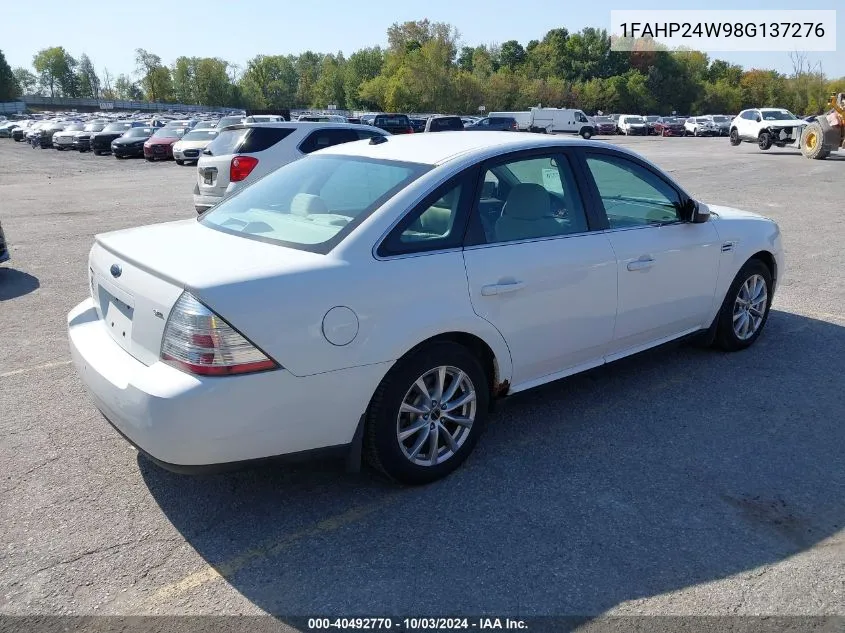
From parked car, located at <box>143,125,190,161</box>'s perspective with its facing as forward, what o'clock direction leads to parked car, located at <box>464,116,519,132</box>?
parked car, located at <box>464,116,519,132</box> is roughly at 7 o'clock from parked car, located at <box>143,125,190,161</box>.

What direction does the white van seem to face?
to the viewer's right

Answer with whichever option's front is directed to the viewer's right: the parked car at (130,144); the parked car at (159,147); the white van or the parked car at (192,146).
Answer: the white van

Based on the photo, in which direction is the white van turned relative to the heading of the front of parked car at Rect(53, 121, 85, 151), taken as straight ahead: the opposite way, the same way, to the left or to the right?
to the left

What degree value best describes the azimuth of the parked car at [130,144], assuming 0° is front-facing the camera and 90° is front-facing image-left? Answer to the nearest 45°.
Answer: approximately 45°

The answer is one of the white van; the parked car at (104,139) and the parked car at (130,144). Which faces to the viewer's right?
the white van

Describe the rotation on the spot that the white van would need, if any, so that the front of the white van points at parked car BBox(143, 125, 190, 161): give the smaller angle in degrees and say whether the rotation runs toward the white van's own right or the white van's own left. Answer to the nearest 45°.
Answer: approximately 135° to the white van's own right

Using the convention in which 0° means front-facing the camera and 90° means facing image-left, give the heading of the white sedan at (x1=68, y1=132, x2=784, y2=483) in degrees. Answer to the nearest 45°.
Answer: approximately 225°

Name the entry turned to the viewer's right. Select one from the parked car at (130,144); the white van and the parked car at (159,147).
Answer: the white van

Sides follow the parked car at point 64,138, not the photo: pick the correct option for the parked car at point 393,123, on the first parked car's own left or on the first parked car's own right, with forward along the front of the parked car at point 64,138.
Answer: on the first parked car's own left

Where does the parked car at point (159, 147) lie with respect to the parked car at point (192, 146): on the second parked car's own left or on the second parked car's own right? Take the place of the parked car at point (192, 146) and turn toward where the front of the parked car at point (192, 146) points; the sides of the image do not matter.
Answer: on the second parked car's own right

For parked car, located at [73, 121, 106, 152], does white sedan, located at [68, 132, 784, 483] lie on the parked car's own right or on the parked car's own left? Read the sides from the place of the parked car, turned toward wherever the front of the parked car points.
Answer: on the parked car's own left
